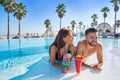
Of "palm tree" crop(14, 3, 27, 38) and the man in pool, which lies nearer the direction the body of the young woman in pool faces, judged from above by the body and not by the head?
the man in pool

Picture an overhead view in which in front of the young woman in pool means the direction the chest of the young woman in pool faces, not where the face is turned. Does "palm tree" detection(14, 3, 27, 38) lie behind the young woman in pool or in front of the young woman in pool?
behind

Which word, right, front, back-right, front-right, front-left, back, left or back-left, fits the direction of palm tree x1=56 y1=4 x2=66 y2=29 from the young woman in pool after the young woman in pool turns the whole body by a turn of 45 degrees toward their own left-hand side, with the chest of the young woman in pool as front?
left

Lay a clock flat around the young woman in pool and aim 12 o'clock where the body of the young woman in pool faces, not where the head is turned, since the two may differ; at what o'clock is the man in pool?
The man in pool is roughly at 10 o'clock from the young woman in pool.

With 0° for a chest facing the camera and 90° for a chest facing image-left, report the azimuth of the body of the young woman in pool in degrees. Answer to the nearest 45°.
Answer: approximately 315°
